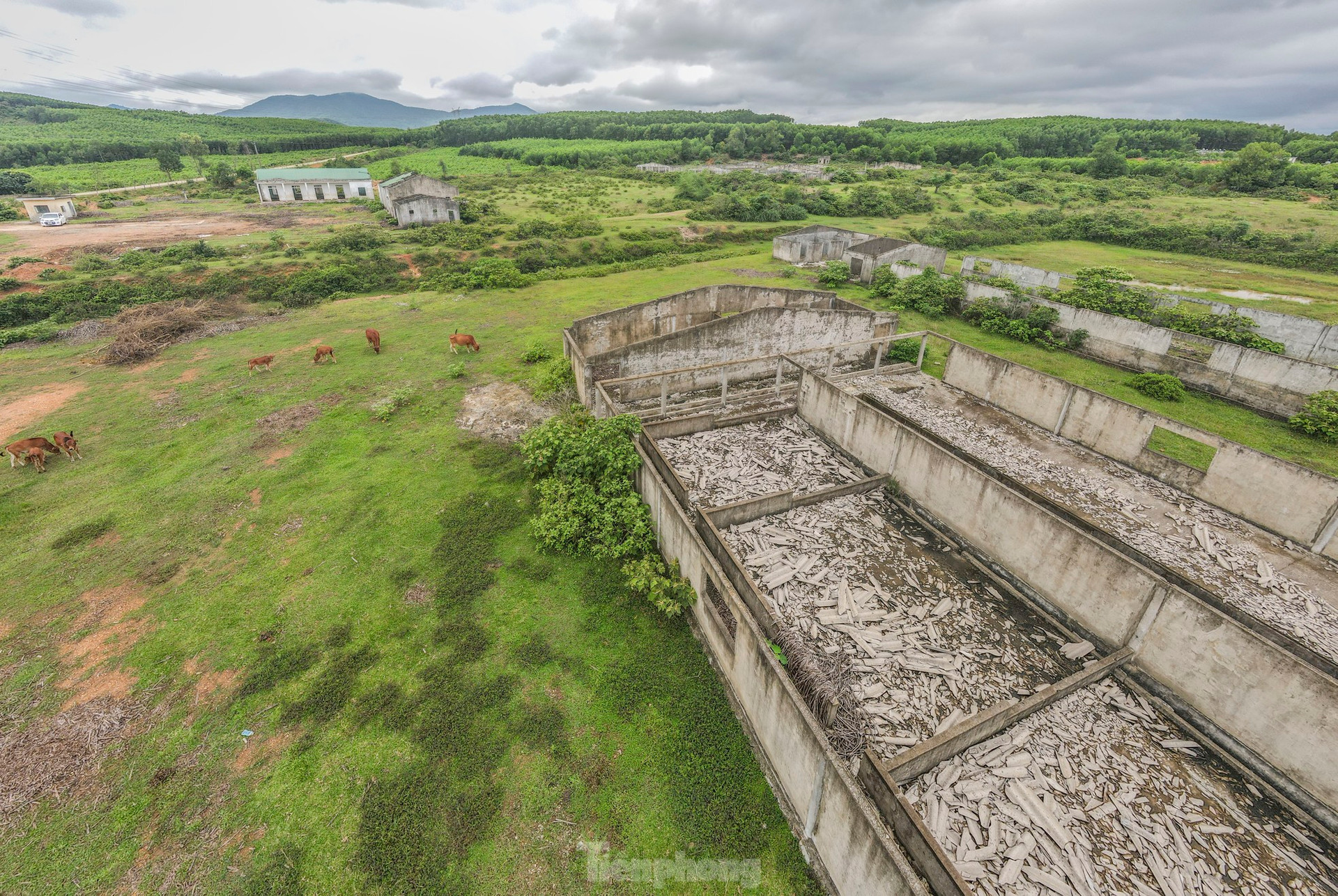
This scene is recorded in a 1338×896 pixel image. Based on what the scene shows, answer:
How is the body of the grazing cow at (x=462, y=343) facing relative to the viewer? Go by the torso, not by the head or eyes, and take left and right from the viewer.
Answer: facing to the right of the viewer

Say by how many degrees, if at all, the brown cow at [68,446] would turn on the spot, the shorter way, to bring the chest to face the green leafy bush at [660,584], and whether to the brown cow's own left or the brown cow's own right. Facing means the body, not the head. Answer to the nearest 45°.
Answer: approximately 45° to the brown cow's own right

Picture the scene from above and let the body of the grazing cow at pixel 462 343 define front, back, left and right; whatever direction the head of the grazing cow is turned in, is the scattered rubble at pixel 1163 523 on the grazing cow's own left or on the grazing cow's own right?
on the grazing cow's own right

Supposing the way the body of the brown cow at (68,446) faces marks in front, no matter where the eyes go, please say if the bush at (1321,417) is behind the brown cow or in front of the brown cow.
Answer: in front

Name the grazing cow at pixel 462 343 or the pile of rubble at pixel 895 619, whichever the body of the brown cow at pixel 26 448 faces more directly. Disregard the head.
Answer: the grazing cow

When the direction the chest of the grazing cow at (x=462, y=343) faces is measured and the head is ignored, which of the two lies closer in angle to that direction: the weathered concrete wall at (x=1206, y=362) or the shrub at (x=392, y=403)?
the weathered concrete wall

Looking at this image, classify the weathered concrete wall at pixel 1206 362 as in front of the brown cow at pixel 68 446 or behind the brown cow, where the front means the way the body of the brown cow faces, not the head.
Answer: in front

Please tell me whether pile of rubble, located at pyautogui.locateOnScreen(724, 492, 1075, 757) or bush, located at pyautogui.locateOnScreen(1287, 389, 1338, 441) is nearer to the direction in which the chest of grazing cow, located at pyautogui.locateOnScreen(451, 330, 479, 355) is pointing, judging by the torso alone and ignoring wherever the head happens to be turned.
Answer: the bush

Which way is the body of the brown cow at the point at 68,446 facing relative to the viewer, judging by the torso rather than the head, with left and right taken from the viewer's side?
facing the viewer and to the right of the viewer

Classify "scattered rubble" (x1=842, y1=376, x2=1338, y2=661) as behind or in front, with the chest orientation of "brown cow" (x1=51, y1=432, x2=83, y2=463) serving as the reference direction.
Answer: in front
